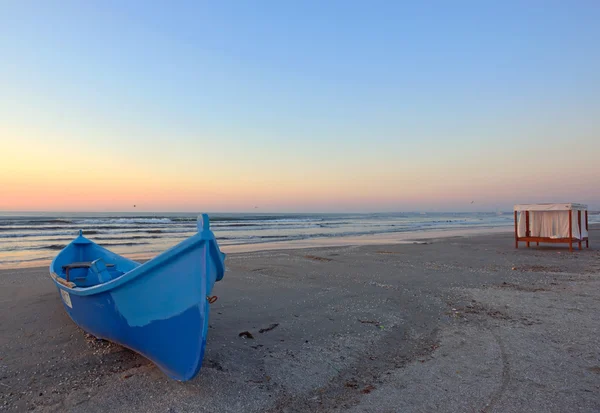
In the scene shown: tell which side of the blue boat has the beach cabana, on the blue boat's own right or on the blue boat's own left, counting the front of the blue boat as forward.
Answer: on the blue boat's own left
